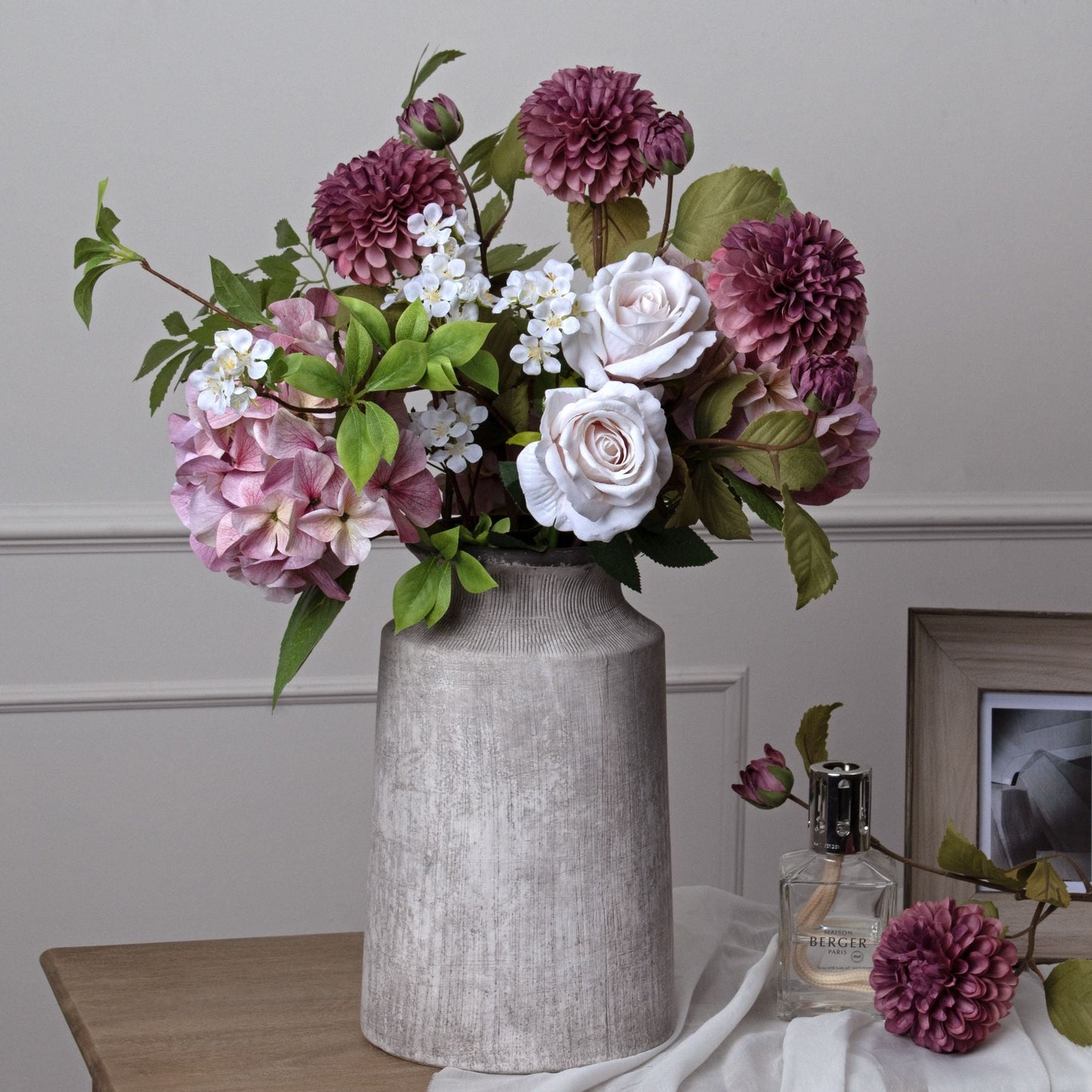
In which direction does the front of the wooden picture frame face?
toward the camera
